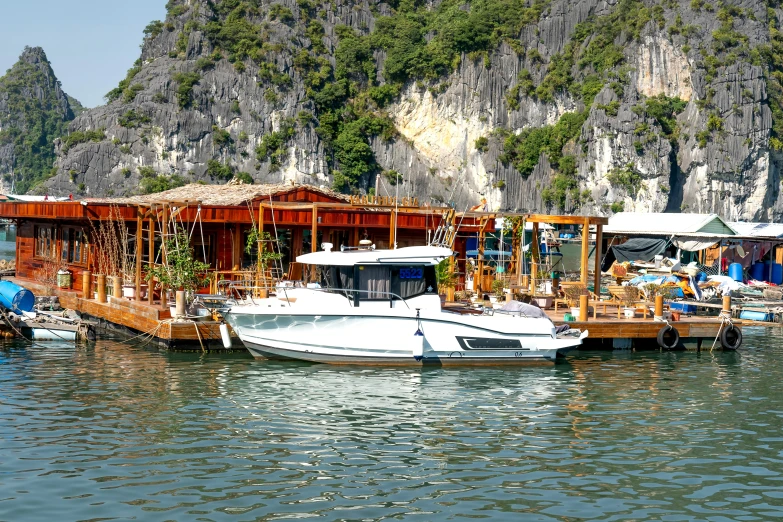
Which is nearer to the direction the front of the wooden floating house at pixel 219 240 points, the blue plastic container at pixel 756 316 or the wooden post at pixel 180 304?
the wooden post

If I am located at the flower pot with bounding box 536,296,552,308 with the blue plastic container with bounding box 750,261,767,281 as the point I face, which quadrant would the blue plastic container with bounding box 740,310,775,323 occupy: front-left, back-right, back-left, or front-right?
front-right

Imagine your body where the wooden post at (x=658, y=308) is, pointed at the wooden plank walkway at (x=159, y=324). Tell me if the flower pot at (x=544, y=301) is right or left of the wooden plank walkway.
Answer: right

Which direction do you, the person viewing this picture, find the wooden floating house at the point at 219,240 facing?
facing the viewer

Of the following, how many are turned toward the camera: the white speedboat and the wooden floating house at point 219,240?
1

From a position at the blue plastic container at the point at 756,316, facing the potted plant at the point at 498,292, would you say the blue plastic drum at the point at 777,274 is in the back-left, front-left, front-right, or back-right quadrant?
back-right

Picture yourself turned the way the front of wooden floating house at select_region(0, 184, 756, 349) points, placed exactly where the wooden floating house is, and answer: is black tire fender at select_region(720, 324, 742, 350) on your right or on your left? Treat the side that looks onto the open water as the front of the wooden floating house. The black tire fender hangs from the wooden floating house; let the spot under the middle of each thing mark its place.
on your left

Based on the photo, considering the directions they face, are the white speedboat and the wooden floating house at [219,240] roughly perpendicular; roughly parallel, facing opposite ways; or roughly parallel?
roughly perpendicular

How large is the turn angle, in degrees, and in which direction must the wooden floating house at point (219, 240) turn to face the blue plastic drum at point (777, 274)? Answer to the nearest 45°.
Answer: approximately 135° to its left

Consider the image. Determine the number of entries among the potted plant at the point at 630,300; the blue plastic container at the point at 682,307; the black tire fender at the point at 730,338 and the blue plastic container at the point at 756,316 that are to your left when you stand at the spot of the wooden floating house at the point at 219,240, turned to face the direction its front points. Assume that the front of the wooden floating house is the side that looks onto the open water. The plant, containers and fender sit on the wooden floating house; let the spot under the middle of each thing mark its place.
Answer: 4

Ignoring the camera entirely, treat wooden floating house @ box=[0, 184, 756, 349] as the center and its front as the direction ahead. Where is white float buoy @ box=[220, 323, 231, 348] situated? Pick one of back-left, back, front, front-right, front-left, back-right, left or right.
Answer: front

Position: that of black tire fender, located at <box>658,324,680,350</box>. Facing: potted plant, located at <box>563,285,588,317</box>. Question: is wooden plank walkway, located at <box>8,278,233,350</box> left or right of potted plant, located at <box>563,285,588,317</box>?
left
